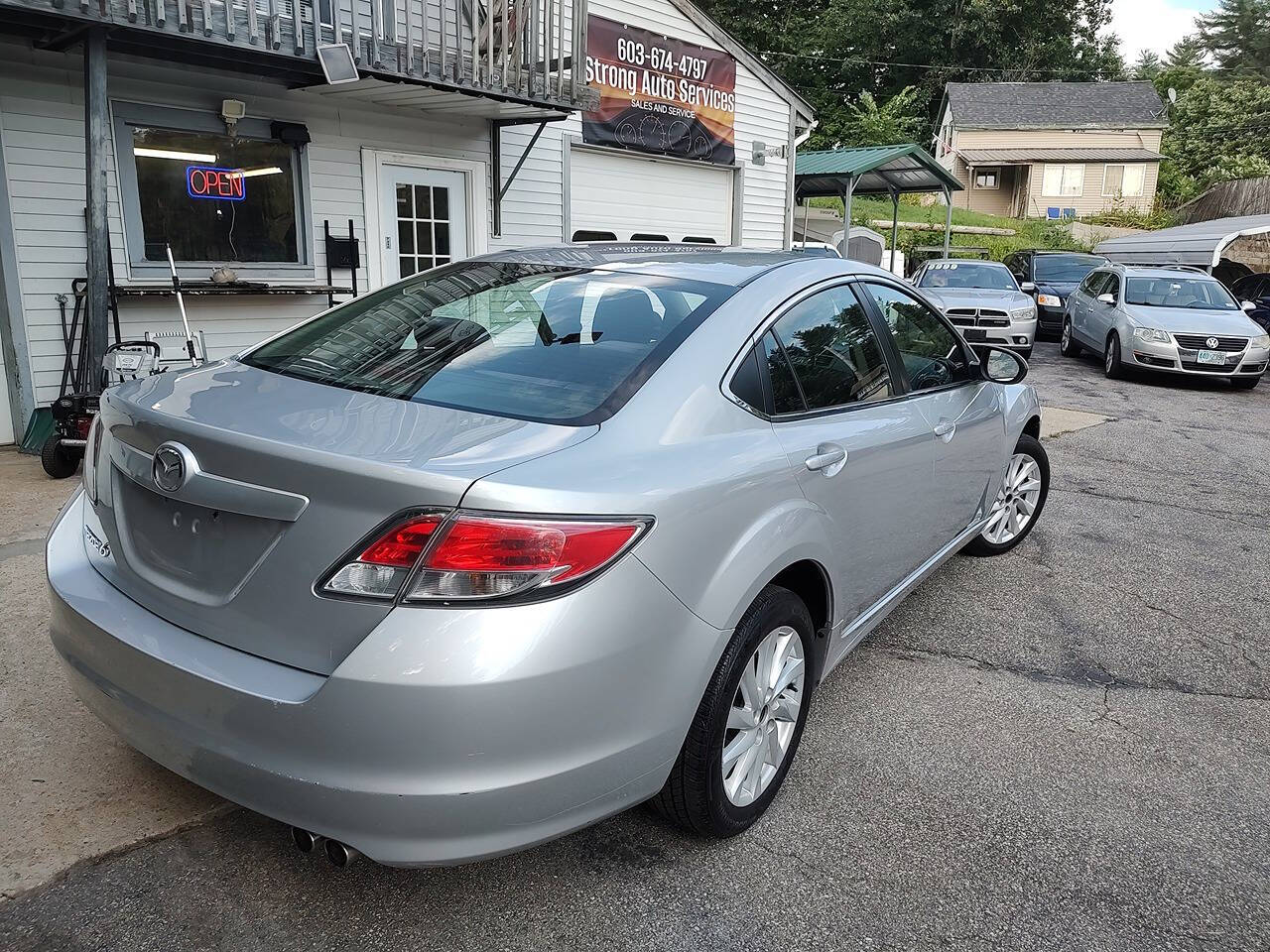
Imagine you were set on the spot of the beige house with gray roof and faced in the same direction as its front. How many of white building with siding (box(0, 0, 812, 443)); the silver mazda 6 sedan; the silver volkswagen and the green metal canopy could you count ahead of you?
4

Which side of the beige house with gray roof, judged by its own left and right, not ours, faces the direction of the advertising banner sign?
front

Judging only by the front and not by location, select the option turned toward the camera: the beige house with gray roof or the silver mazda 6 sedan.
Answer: the beige house with gray roof

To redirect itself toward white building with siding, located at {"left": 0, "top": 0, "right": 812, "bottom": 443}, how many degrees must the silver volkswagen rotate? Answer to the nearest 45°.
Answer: approximately 90° to its right

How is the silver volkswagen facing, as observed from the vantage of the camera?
facing the viewer and to the right of the viewer

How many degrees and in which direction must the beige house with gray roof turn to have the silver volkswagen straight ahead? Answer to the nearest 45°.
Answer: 0° — it already faces it

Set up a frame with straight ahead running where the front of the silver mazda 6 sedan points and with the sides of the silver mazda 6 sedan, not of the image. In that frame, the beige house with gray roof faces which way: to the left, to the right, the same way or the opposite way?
the opposite way

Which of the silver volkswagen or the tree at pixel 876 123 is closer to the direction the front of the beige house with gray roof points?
the silver volkswagen

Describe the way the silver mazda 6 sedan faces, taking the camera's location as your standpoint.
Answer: facing away from the viewer and to the right of the viewer

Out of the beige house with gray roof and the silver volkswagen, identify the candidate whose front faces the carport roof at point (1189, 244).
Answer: the beige house with gray roof

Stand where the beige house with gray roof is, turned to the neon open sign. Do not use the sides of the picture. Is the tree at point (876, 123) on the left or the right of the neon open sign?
right

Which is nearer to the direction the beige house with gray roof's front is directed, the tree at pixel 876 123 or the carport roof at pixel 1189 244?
the carport roof

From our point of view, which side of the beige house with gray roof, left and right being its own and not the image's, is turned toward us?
front

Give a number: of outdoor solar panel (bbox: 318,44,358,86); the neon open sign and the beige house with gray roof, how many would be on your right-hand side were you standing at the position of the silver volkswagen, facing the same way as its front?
2

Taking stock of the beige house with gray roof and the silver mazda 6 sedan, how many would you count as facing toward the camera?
1
